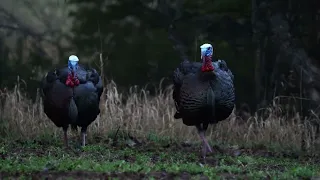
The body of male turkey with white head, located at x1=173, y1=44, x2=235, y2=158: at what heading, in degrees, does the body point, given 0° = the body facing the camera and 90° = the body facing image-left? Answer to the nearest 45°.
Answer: approximately 0°

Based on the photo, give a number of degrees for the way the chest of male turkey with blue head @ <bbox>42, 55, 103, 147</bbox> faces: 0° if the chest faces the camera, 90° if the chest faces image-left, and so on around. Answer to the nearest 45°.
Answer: approximately 0°

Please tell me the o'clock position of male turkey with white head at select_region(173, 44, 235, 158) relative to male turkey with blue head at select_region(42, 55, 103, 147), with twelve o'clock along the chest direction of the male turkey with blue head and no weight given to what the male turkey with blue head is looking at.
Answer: The male turkey with white head is roughly at 10 o'clock from the male turkey with blue head.

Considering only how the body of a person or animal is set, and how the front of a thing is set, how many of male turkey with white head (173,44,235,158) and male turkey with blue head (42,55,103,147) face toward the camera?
2

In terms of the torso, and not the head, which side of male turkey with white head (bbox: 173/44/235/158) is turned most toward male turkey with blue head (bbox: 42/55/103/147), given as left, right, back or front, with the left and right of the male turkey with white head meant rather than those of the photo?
right
